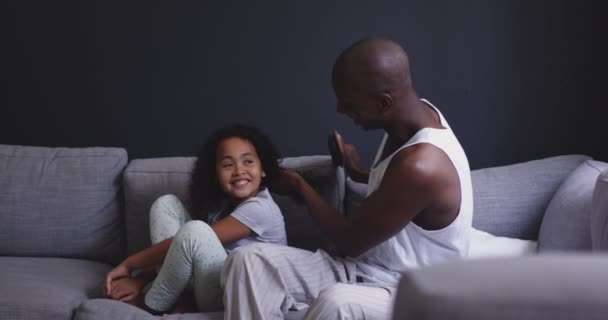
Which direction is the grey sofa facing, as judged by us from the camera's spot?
facing the viewer

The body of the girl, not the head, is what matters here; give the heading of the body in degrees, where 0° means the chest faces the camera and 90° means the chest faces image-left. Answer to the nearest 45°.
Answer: approximately 90°

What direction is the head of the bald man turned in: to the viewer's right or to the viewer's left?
to the viewer's left

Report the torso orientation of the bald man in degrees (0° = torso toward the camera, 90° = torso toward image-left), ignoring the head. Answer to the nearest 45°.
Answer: approximately 90°

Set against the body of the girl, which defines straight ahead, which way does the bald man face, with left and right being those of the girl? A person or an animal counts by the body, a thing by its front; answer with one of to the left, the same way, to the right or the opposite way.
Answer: the same way

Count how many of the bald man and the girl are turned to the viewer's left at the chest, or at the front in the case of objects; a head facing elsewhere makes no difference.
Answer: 2

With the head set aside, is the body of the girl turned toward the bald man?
no

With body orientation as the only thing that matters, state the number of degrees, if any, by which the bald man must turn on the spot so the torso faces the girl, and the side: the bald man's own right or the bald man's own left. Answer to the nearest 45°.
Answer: approximately 45° to the bald man's own right
